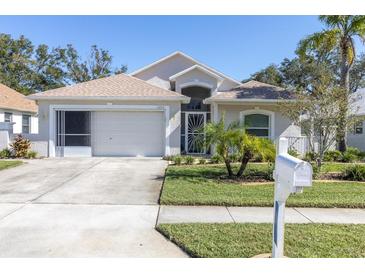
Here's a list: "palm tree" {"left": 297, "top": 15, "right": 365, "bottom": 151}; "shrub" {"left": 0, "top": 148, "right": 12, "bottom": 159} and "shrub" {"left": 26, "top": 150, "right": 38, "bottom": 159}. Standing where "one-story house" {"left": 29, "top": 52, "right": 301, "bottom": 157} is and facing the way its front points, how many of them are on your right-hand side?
2

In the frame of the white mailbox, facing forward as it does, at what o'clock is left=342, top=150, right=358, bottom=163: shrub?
The shrub is roughly at 8 o'clock from the white mailbox.

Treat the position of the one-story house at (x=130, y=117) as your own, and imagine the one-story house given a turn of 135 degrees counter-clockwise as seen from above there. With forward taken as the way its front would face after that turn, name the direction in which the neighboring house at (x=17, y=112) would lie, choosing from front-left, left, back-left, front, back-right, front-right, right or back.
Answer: left

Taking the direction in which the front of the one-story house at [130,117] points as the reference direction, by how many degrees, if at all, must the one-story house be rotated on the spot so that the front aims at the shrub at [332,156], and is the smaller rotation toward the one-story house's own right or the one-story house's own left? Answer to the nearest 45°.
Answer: approximately 90° to the one-story house's own left

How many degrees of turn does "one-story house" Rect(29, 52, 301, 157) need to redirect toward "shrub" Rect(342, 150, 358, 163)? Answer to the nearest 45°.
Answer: approximately 90° to its left

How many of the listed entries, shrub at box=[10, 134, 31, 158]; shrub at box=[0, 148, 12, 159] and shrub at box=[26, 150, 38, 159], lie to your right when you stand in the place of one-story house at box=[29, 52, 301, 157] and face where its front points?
3

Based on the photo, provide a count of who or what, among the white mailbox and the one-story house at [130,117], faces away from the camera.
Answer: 0

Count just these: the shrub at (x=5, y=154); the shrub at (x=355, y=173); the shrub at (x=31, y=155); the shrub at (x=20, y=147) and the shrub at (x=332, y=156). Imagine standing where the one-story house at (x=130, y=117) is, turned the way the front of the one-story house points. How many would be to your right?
3

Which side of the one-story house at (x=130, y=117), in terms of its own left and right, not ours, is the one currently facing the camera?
front

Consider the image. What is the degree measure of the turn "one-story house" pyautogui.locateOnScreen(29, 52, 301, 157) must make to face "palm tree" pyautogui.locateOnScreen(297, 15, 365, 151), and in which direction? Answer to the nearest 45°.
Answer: approximately 90° to its left

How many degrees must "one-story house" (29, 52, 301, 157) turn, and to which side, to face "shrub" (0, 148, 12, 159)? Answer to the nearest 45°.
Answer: approximately 90° to its right
